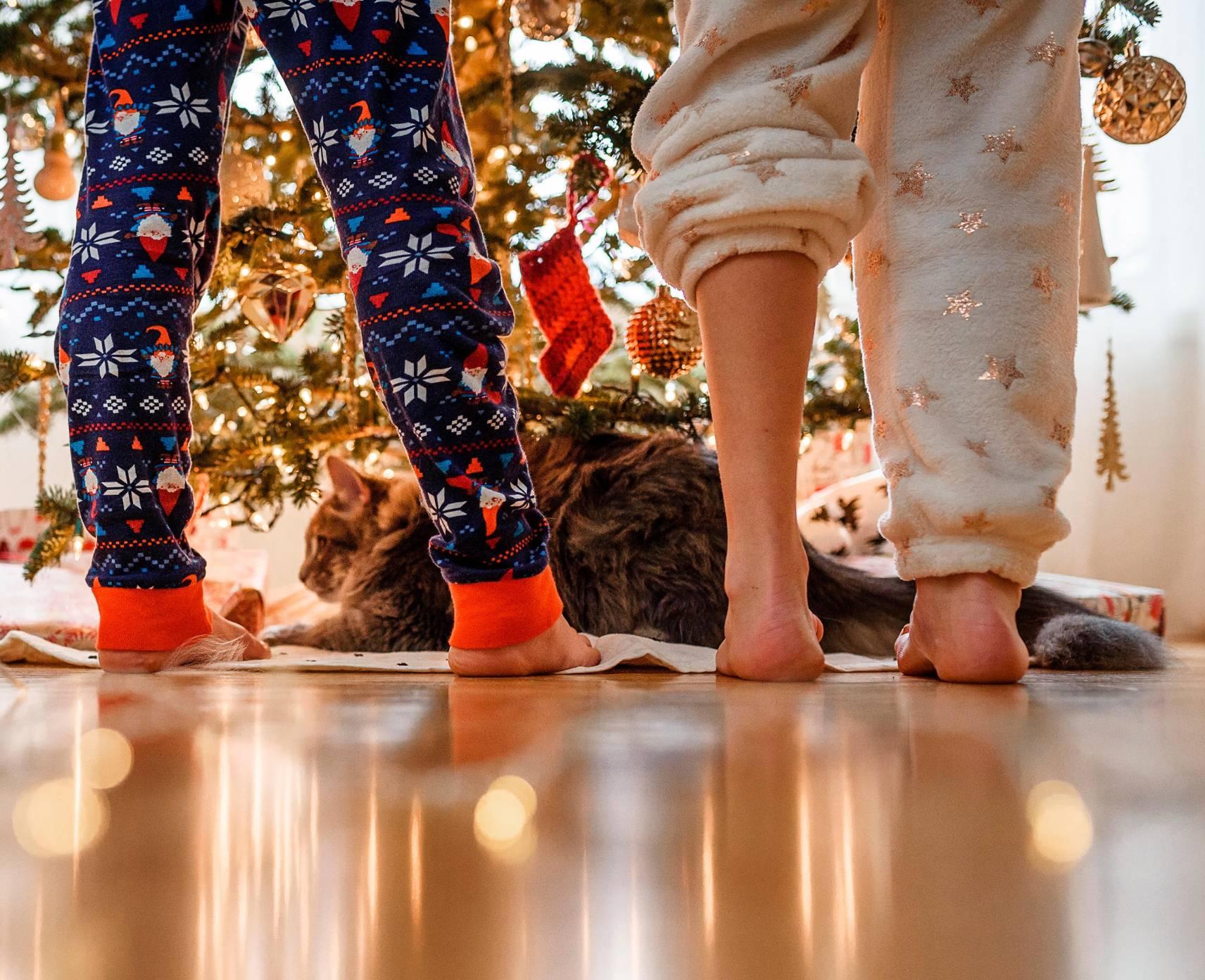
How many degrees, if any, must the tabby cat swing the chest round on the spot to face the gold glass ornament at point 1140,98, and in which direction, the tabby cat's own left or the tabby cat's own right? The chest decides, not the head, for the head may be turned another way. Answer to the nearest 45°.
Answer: approximately 180°

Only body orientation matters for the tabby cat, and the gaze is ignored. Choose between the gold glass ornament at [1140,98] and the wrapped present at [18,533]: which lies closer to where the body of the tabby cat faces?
the wrapped present

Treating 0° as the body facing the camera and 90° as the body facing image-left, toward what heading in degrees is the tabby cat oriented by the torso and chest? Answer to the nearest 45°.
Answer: approximately 90°
